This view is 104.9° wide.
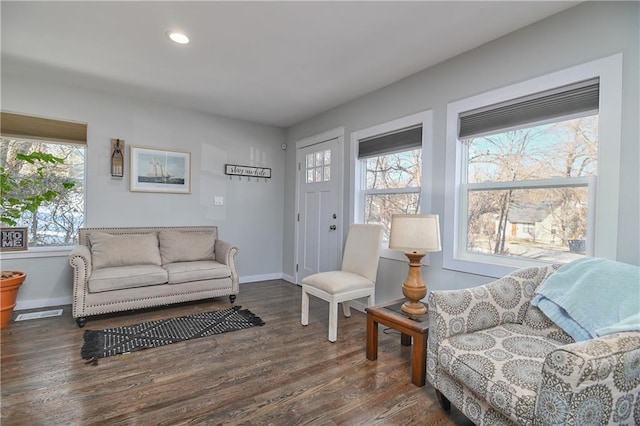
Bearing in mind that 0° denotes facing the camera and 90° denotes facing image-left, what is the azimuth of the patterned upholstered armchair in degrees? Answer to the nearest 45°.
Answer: approximately 45°

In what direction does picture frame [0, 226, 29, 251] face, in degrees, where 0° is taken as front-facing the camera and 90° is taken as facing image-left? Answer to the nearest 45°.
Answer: approximately 0°

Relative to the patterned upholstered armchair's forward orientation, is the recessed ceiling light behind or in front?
in front

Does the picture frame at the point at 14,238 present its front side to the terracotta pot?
yes

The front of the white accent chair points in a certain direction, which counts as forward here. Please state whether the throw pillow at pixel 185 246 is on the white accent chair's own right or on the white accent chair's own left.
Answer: on the white accent chair's own right

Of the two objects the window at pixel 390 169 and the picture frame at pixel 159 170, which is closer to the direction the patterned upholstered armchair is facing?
the picture frame

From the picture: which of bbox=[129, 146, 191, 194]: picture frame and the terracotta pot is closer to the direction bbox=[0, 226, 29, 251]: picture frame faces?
the terracotta pot

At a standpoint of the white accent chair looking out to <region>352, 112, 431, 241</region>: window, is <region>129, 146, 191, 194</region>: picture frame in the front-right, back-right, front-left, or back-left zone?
back-left

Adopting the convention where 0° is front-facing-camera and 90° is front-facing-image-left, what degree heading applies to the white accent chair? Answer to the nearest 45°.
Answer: approximately 45°

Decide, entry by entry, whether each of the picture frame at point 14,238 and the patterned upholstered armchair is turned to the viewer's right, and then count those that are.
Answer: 0

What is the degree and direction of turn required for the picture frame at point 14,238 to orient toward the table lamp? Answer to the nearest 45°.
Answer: approximately 45° to its left
